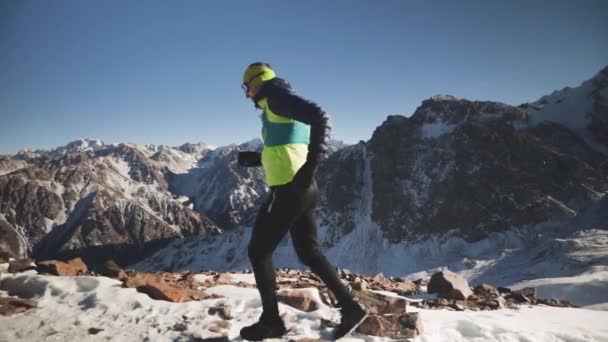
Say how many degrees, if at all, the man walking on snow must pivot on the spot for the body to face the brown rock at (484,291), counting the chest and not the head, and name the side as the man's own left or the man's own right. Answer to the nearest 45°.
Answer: approximately 135° to the man's own right

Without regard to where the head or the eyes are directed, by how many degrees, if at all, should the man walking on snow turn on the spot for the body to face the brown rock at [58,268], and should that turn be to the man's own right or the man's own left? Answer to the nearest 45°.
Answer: approximately 45° to the man's own right

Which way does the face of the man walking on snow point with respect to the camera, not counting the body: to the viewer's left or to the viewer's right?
to the viewer's left

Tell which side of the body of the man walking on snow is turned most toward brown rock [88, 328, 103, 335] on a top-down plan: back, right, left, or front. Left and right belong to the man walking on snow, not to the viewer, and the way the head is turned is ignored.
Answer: front

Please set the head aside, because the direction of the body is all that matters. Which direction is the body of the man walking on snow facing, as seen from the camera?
to the viewer's left
